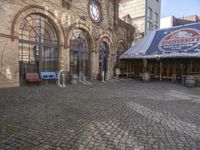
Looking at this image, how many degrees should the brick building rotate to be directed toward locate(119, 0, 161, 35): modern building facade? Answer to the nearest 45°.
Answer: approximately 90° to its left

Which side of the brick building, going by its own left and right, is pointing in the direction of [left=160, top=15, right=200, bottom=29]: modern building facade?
left

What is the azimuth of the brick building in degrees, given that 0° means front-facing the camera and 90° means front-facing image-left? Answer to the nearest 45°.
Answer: approximately 315°
